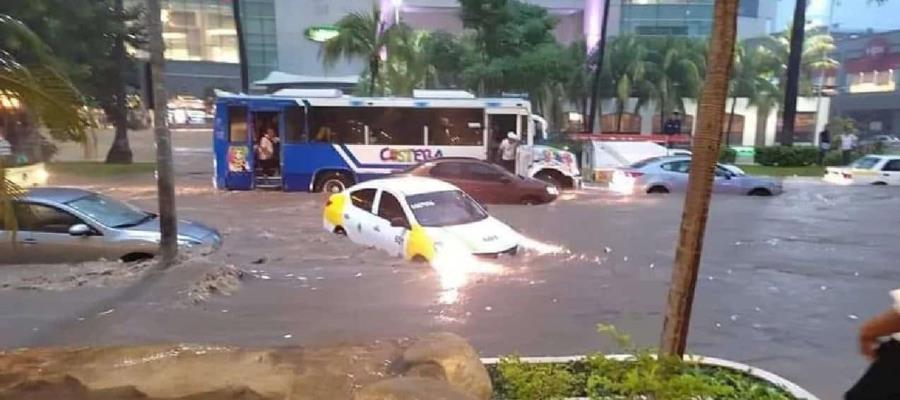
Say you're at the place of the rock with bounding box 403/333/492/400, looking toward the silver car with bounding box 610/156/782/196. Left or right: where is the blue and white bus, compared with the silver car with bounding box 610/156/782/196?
left

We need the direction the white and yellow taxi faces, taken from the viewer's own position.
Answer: facing the viewer and to the right of the viewer

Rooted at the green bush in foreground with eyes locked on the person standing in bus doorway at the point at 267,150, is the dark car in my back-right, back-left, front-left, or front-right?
front-right

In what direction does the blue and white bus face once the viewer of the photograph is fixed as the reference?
facing to the right of the viewer

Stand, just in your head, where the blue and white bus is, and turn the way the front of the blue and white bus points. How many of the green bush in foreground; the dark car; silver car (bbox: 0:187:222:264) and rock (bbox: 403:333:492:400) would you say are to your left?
0

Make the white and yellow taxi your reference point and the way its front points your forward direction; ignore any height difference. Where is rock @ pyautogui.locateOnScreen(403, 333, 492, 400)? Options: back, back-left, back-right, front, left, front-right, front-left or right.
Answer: front-right

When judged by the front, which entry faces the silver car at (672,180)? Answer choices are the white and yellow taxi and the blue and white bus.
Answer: the blue and white bus

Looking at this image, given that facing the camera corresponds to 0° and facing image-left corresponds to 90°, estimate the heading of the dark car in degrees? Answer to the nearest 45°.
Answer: approximately 270°

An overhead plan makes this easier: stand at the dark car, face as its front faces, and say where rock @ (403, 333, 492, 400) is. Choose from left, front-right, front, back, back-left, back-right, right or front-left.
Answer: right

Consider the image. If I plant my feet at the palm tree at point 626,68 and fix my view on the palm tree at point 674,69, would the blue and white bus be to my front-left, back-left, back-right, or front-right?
back-right
